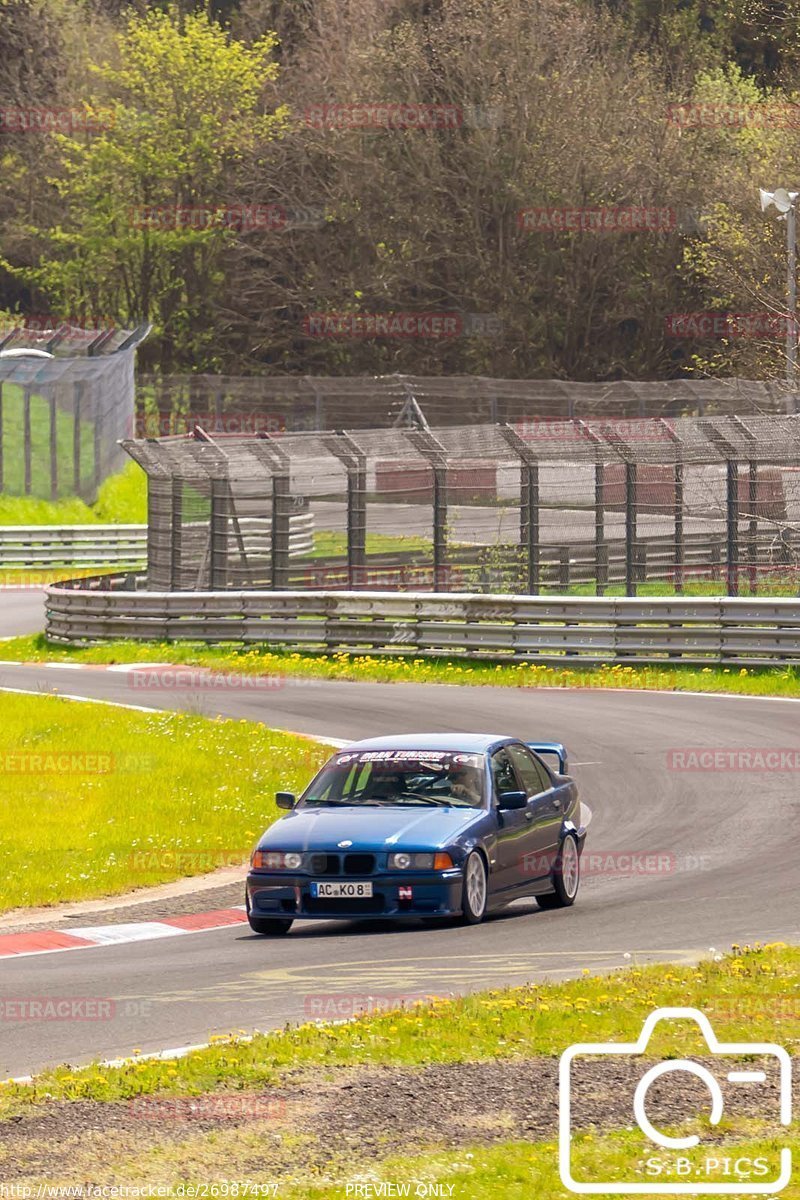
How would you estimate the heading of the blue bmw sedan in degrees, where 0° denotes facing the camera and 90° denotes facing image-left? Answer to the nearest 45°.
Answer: approximately 45°

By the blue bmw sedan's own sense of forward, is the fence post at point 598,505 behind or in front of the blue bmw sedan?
behind

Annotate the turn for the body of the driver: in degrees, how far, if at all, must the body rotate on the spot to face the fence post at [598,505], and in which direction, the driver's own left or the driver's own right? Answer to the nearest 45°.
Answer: approximately 135° to the driver's own right

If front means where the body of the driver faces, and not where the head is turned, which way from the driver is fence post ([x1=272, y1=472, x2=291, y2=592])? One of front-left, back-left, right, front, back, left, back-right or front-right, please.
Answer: back-right

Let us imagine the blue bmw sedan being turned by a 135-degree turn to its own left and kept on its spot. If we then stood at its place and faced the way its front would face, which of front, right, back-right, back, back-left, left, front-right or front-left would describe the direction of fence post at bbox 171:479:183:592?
left

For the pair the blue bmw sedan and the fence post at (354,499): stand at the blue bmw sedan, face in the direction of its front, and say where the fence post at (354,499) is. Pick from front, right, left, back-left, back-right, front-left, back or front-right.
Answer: back-right

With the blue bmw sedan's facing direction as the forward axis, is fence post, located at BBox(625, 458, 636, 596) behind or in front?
behind

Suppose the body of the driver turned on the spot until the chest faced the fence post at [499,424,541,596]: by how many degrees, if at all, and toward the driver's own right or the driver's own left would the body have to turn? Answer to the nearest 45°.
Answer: approximately 135° to the driver's own right

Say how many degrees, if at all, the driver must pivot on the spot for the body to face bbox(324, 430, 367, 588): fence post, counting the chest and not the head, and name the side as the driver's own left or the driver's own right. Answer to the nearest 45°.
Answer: approximately 135° to the driver's own right

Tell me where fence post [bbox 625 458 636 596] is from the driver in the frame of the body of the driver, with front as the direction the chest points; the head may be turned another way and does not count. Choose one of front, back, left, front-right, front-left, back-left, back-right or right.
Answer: back-right

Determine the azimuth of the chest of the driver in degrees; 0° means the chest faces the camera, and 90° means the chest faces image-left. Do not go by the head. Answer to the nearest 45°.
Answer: approximately 45°

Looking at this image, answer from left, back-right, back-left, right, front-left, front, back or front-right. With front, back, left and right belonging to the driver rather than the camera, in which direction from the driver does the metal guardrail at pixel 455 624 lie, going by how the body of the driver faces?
back-right

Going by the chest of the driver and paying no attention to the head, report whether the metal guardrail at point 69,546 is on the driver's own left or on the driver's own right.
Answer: on the driver's own right
